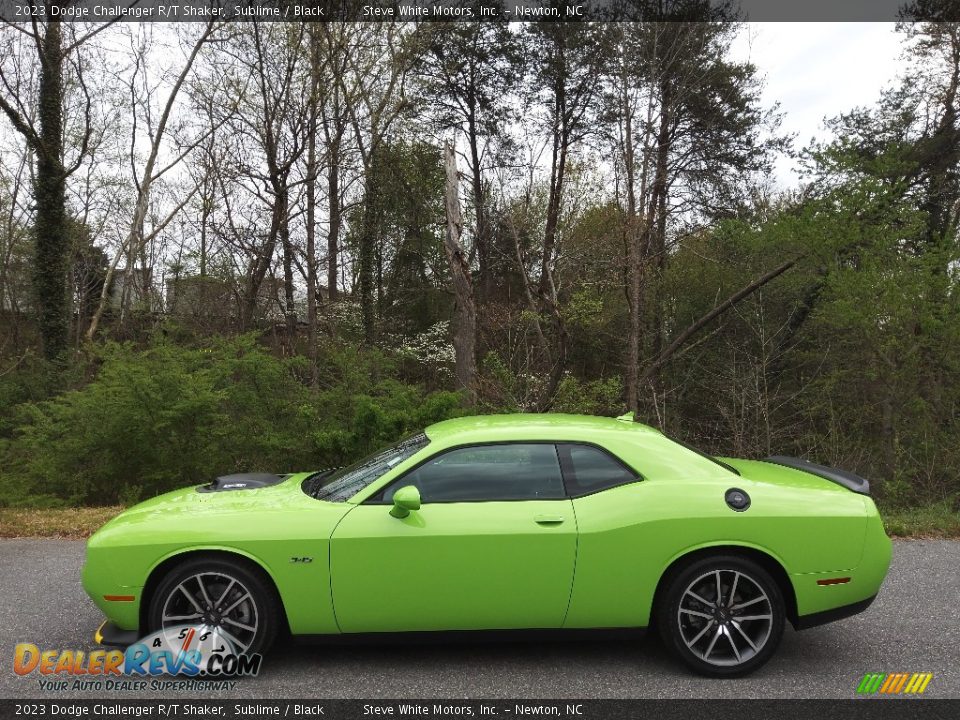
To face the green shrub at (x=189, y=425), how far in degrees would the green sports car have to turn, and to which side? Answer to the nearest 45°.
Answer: approximately 45° to its right

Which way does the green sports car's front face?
to the viewer's left
